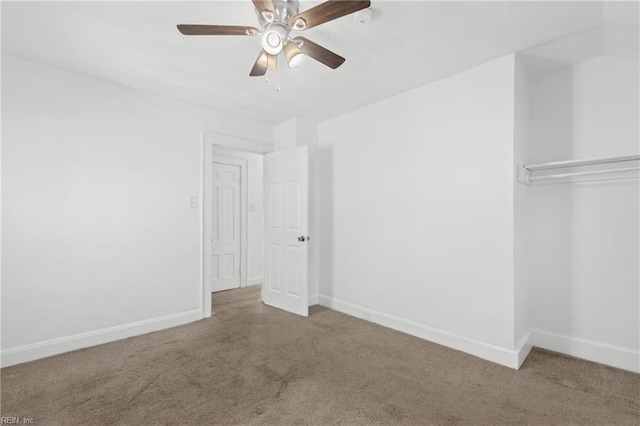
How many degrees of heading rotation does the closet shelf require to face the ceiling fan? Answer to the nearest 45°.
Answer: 0° — it already faces it

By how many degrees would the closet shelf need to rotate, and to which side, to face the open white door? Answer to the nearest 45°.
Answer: approximately 45° to its right

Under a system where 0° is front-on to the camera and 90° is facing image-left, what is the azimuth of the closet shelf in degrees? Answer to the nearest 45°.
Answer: approximately 45°
